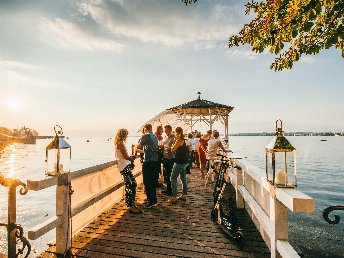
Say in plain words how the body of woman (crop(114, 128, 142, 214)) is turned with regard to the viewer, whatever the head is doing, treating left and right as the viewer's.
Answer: facing to the right of the viewer

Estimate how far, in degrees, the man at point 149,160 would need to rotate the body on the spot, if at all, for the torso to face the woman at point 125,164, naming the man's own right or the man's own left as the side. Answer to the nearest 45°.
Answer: approximately 90° to the man's own left

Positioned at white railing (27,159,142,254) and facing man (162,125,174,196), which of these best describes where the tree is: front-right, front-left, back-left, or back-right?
front-right

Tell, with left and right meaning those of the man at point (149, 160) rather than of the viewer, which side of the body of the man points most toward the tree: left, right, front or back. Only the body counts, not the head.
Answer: back

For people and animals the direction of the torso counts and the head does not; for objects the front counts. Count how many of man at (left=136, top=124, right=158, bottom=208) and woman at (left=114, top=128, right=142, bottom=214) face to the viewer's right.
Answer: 1

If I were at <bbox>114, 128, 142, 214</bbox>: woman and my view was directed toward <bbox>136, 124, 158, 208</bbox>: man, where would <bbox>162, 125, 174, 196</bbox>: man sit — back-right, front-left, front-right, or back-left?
front-left

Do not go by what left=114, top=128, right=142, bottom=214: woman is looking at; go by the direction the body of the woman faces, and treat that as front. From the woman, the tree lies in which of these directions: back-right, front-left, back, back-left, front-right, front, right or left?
front-right

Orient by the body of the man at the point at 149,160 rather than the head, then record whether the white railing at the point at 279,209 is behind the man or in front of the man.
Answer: behind

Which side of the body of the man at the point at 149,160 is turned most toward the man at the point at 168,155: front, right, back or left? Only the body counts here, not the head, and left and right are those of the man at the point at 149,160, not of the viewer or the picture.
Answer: right

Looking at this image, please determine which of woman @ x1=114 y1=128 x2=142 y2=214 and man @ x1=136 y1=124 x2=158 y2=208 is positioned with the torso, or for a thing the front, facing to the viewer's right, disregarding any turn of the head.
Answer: the woman

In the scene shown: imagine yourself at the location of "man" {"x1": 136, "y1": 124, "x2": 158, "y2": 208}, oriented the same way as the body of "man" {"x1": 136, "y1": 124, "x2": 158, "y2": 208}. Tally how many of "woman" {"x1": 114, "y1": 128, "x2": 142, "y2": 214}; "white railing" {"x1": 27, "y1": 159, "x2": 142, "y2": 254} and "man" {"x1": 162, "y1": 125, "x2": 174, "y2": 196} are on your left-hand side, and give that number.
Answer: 2

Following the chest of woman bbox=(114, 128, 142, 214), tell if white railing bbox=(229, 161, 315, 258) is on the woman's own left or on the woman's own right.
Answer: on the woman's own right

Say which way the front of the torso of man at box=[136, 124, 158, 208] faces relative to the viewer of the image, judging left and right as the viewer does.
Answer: facing away from the viewer and to the left of the viewer
